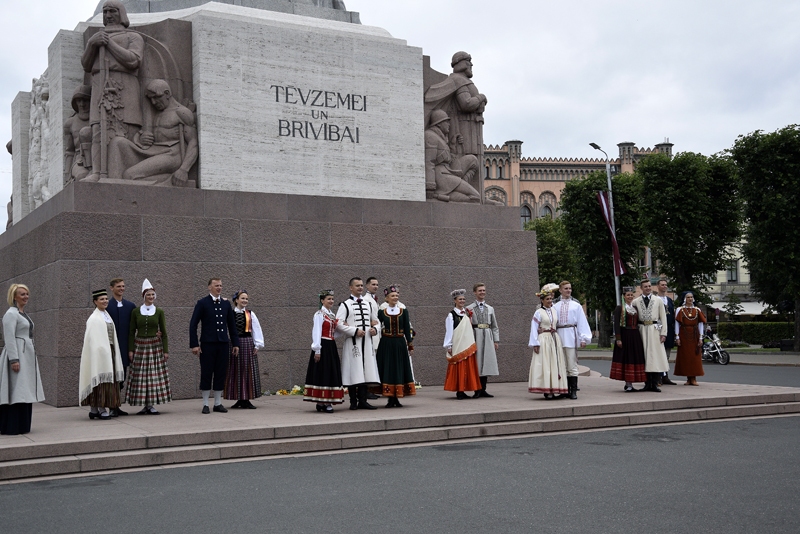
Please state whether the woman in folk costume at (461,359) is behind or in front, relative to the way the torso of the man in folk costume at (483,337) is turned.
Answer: in front

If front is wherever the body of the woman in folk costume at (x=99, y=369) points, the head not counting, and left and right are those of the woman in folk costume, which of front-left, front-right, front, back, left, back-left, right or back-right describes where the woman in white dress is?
front-left

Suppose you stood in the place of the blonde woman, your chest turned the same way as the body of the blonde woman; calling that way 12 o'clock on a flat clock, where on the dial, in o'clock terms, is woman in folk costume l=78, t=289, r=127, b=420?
The woman in folk costume is roughly at 9 o'clock from the blonde woman.

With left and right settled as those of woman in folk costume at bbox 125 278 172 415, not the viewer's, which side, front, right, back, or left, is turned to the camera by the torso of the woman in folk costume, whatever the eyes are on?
front

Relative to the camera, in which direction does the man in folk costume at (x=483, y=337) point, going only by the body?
toward the camera

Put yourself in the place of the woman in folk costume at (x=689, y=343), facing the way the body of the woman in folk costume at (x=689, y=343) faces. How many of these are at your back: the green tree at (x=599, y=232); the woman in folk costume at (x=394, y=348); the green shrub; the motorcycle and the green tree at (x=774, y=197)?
4

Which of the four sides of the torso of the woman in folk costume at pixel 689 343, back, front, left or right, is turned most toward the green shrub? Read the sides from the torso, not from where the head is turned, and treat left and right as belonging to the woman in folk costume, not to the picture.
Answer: back

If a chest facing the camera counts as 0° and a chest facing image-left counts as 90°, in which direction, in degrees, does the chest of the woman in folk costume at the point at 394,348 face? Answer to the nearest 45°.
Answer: approximately 0°

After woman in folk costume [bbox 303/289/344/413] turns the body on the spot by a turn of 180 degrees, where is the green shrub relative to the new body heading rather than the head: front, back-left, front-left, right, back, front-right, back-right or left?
right

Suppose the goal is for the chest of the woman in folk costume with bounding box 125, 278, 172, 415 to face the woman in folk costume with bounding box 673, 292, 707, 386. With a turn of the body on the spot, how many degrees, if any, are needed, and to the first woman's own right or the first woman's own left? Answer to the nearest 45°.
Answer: approximately 90° to the first woman's own left

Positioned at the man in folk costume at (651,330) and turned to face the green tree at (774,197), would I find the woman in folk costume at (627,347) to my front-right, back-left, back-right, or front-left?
back-left

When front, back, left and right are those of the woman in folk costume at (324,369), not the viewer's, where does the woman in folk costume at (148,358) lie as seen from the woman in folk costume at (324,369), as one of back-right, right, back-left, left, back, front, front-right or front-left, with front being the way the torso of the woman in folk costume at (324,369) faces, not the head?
back-right

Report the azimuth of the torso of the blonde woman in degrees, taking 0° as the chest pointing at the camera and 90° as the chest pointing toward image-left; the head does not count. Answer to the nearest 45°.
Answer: approximately 315°

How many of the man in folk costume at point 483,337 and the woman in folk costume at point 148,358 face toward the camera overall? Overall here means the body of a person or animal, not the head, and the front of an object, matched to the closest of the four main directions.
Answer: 2
